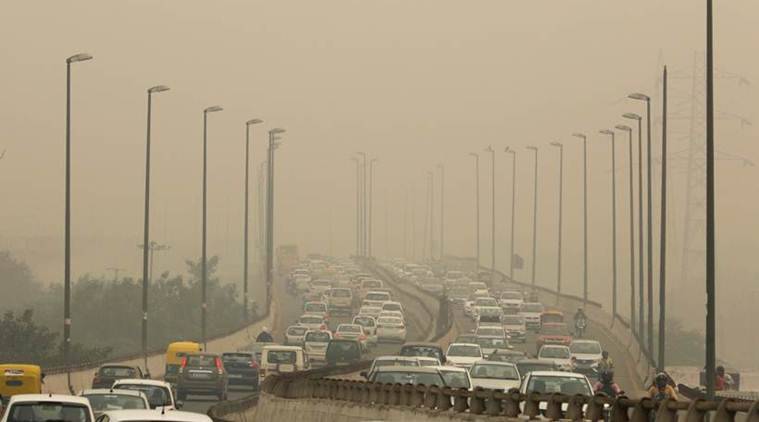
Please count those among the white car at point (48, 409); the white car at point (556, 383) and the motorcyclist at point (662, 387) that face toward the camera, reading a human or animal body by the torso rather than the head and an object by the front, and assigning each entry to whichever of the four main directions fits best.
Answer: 2

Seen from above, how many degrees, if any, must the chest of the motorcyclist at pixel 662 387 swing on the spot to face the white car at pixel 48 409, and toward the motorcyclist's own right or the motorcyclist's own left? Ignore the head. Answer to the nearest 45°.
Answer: approximately 45° to the motorcyclist's own right

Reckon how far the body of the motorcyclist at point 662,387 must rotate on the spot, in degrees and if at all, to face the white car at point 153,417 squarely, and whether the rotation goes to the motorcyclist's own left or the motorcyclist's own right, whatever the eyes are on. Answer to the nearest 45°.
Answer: approximately 45° to the motorcyclist's own right

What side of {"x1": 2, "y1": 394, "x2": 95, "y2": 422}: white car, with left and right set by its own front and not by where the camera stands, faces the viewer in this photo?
back

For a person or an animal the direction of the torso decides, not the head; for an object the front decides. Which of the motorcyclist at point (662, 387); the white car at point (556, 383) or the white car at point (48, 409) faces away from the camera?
the white car at point (48, 409)

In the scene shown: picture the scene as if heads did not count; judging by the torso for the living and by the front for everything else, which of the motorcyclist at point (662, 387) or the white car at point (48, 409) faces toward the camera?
the motorcyclist

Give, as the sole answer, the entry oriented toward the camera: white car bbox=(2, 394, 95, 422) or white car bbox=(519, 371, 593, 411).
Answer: white car bbox=(519, 371, 593, 411)

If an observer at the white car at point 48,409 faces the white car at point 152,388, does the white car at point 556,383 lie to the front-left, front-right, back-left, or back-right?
front-right

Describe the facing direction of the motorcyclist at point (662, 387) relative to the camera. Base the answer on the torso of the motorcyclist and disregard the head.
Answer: toward the camera

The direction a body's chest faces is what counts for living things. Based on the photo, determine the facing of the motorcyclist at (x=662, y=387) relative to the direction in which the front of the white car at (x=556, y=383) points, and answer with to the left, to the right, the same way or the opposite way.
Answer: the same way

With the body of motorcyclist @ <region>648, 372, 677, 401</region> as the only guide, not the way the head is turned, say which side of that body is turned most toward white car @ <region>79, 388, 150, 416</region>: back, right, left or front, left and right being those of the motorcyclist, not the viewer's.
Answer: right

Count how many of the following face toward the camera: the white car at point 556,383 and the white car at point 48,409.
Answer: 1

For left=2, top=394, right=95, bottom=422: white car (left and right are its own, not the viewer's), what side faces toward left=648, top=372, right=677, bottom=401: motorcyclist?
right

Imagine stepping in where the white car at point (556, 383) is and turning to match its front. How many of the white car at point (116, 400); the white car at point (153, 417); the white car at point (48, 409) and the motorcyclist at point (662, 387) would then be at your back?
0
